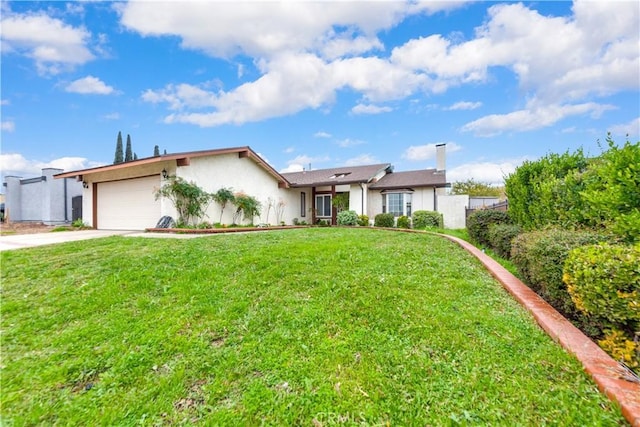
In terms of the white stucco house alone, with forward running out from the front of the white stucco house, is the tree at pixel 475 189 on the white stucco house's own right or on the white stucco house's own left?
on the white stucco house's own left

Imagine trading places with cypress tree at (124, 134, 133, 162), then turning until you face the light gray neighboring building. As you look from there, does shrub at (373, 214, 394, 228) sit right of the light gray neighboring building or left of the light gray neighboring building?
left

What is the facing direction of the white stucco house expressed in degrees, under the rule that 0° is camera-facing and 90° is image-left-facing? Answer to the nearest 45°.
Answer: approximately 0°

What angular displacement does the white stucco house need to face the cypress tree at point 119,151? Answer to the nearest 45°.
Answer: approximately 135° to its right

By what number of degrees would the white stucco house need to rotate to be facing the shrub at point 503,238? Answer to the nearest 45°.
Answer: approximately 45° to its left

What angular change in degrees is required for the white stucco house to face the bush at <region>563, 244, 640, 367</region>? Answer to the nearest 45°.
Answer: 0° — it already faces it

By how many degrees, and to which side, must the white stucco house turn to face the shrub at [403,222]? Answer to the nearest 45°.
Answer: approximately 90° to its left

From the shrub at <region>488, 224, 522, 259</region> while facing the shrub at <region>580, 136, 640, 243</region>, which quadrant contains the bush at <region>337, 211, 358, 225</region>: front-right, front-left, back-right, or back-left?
back-right

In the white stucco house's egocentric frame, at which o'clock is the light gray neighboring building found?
The light gray neighboring building is roughly at 4 o'clock from the white stucco house.
